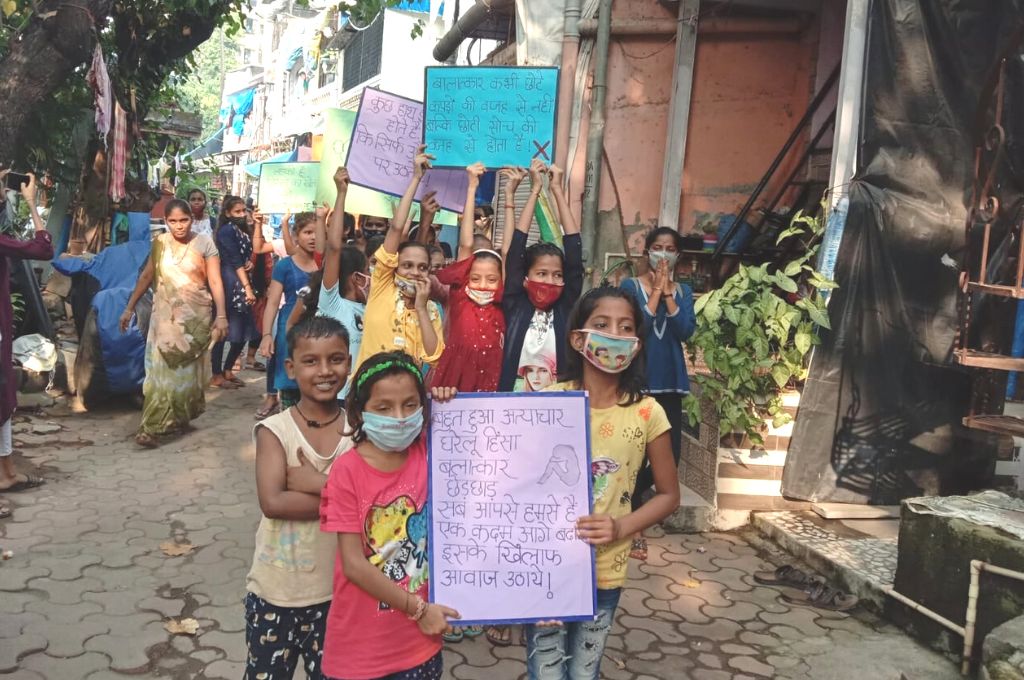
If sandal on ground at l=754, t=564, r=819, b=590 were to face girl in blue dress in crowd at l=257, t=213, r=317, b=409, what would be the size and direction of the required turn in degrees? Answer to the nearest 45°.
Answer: approximately 180°

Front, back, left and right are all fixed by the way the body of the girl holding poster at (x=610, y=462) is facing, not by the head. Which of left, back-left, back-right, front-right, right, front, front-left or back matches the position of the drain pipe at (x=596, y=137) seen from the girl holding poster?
back

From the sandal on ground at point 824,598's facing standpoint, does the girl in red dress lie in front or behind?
behind

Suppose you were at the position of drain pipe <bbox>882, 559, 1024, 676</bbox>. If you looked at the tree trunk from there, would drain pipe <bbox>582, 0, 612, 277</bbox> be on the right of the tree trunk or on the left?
right

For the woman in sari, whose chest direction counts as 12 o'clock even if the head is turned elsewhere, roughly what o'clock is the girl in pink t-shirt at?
The girl in pink t-shirt is roughly at 12 o'clock from the woman in sari.

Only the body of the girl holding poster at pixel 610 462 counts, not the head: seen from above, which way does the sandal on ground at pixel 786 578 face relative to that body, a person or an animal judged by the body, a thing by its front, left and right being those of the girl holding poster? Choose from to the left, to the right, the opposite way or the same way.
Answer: to the left

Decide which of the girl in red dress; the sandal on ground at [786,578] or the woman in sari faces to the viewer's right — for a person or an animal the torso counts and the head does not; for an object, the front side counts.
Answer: the sandal on ground

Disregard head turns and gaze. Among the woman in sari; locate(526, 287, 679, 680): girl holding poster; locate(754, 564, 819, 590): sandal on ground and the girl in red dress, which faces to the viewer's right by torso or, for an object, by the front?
the sandal on ground

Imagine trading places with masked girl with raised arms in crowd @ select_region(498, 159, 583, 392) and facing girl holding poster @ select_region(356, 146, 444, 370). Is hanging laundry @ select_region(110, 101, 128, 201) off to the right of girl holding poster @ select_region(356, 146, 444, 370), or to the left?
right

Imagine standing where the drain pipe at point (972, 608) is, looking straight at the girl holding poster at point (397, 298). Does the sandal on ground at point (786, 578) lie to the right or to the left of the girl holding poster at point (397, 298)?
right

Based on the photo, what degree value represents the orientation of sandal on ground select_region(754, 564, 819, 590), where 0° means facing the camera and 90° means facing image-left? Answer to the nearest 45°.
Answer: approximately 270°
